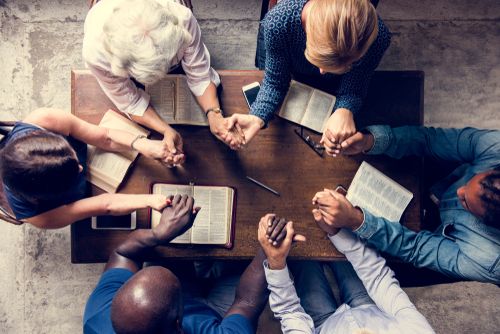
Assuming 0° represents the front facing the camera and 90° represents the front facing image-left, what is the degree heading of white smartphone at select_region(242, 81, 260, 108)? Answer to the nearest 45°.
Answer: approximately 0°

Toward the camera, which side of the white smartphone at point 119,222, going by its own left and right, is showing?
front

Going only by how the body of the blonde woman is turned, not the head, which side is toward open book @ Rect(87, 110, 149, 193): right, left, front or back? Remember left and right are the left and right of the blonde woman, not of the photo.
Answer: right

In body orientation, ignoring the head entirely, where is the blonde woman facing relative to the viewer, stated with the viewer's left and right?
facing the viewer
